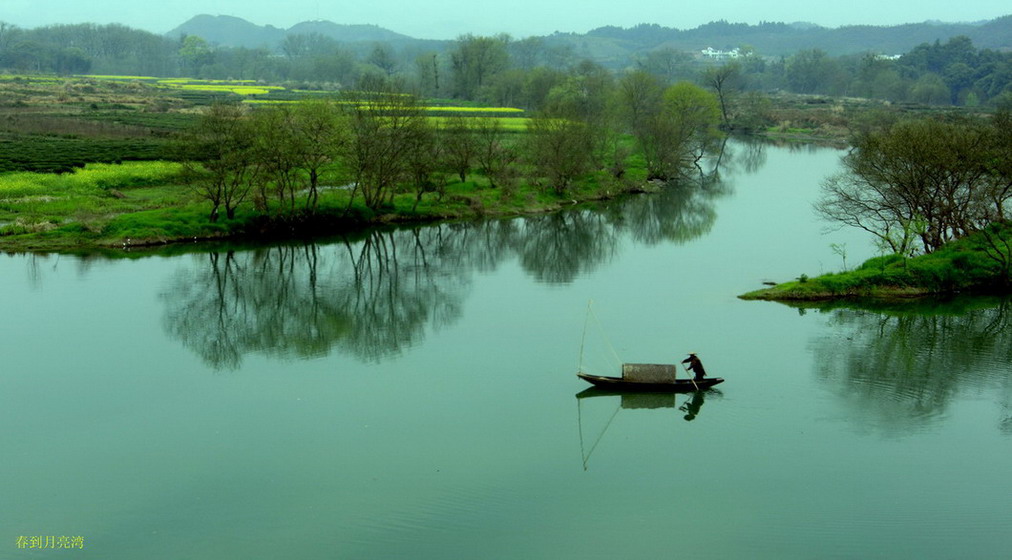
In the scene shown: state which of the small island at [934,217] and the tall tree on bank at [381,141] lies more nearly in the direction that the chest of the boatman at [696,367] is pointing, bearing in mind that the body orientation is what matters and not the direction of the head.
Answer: the tall tree on bank

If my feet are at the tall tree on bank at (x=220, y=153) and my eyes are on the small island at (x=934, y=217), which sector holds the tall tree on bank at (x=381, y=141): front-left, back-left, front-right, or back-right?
front-left

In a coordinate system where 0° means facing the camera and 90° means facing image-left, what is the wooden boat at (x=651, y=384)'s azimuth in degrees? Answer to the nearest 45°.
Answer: approximately 90°

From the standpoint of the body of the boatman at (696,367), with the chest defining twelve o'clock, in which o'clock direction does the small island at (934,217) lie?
The small island is roughly at 4 o'clock from the boatman.

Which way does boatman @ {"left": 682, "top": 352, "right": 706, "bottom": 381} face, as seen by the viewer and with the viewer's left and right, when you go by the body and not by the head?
facing to the left of the viewer

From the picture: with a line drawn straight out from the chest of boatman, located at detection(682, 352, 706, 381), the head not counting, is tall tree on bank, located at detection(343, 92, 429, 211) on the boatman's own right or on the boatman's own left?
on the boatman's own right

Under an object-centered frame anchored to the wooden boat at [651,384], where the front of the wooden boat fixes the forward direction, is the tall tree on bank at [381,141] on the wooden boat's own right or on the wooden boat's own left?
on the wooden boat's own right

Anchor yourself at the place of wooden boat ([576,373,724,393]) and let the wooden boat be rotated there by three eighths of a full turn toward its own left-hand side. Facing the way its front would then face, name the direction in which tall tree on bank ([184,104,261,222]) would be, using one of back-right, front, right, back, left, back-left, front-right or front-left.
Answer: back

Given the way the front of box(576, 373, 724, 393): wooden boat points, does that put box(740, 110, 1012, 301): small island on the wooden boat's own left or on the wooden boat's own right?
on the wooden boat's own right

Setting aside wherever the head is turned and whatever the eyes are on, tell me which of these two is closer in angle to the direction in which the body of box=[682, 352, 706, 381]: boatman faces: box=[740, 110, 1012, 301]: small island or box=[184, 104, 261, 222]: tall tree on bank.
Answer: the tall tree on bank
